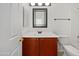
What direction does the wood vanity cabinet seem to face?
toward the camera
